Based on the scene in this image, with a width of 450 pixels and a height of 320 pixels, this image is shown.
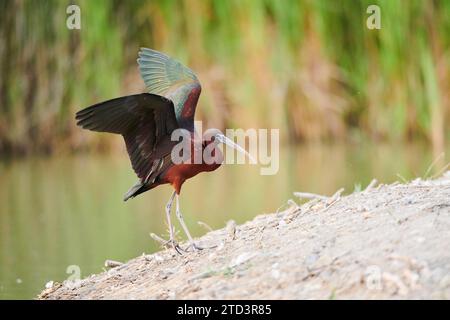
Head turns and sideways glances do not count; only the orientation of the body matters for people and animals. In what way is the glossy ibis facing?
to the viewer's right
